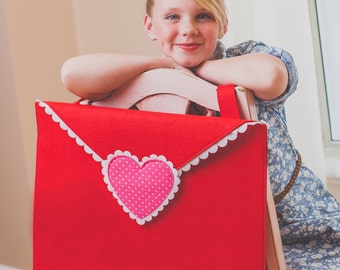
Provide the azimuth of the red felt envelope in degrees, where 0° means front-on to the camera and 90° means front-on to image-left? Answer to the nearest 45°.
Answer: approximately 0°

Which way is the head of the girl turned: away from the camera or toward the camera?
toward the camera

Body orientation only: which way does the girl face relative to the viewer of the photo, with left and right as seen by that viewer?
facing the viewer and to the left of the viewer
